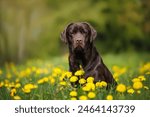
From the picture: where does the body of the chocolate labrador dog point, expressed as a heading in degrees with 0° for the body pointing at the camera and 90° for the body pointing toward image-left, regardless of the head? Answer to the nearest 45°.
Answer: approximately 45°

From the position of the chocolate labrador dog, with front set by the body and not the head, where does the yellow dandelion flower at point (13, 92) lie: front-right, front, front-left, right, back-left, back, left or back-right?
front-right
